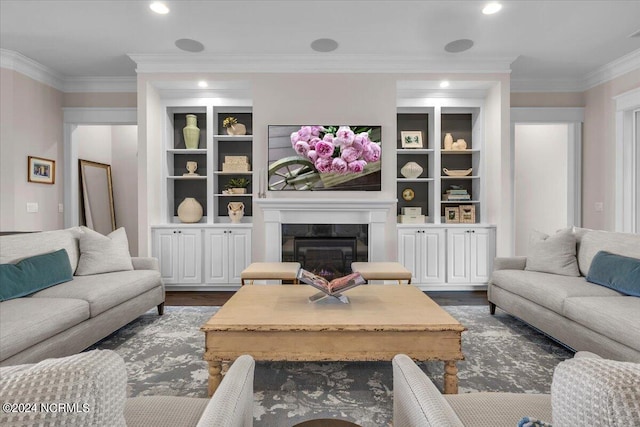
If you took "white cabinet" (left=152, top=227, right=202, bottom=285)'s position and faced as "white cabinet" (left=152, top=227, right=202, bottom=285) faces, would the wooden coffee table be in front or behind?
in front

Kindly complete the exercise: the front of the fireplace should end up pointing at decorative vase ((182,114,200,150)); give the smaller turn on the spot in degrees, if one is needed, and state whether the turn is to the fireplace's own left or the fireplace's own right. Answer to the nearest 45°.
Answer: approximately 90° to the fireplace's own right

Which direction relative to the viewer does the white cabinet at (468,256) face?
toward the camera

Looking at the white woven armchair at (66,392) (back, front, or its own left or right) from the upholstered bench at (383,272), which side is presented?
front

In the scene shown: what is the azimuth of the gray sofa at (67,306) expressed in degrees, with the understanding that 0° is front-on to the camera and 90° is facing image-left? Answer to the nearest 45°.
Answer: approximately 315°

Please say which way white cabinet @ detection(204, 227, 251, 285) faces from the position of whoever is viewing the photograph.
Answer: facing the viewer

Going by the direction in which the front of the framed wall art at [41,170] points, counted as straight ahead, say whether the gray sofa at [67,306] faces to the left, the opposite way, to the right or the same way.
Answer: the same way

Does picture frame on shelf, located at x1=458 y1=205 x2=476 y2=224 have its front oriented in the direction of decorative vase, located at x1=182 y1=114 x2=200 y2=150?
no

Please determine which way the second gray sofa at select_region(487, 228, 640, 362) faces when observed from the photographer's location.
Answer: facing the viewer and to the left of the viewer

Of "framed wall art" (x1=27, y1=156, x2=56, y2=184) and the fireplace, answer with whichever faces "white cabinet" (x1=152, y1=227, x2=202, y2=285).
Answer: the framed wall art

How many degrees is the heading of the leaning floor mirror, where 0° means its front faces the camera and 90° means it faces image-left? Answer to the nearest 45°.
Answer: approximately 315°

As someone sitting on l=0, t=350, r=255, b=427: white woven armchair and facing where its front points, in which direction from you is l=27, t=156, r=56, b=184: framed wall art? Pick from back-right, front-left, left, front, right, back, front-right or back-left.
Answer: front-left

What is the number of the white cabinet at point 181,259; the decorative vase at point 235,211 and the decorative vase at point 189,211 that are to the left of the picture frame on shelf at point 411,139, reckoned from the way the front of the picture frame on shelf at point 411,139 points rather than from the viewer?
0

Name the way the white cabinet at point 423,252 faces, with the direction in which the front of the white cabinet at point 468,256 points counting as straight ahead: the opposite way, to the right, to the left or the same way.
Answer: the same way

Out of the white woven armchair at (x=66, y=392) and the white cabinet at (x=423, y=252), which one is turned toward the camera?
the white cabinet

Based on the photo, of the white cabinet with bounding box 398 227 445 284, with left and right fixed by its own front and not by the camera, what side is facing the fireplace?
right

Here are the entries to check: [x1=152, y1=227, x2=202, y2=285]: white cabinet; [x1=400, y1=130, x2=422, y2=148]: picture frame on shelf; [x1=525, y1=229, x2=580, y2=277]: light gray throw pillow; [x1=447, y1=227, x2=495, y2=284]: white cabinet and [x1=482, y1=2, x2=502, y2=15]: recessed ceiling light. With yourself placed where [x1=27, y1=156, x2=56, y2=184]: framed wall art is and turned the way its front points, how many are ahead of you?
5

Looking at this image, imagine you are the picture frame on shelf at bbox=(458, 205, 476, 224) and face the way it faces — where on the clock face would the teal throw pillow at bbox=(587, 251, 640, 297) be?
The teal throw pillow is roughly at 11 o'clock from the picture frame on shelf.

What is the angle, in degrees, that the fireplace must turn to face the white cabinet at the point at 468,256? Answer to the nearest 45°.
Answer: approximately 90° to its left

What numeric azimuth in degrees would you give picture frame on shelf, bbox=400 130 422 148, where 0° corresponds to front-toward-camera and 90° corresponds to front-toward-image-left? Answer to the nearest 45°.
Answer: approximately 0°
